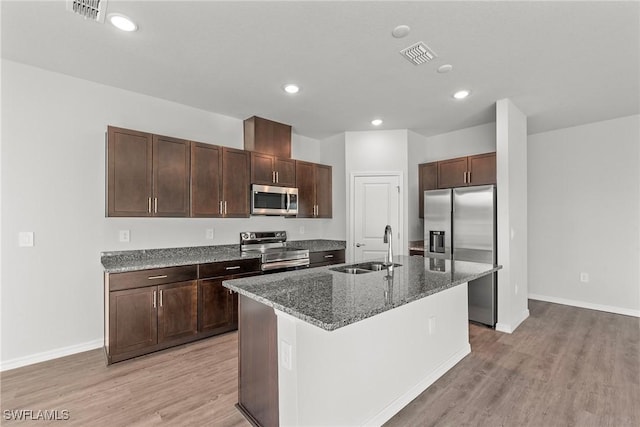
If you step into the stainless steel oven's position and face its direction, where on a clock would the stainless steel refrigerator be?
The stainless steel refrigerator is roughly at 11 o'clock from the stainless steel oven.

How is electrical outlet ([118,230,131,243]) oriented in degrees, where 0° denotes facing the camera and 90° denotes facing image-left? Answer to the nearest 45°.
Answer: approximately 0°

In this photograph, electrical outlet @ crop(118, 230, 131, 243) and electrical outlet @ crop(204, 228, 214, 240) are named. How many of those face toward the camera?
2

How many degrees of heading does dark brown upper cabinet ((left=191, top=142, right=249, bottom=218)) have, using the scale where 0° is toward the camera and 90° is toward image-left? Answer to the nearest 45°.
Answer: approximately 315°
